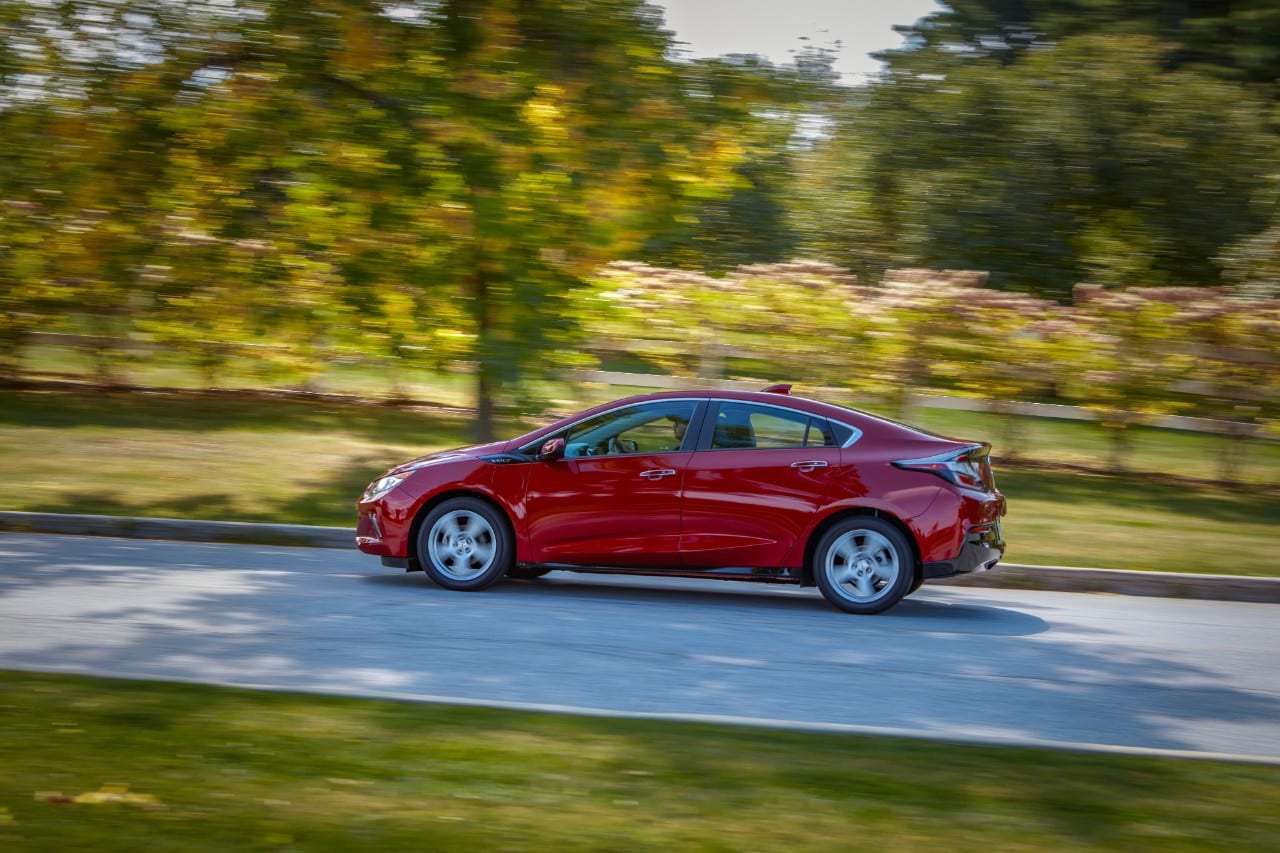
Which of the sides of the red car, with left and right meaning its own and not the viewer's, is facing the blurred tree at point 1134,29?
right

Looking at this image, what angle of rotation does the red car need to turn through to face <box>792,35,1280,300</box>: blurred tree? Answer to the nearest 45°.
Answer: approximately 90° to its right

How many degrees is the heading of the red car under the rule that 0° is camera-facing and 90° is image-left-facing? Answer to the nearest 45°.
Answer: approximately 90°
